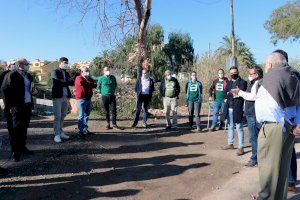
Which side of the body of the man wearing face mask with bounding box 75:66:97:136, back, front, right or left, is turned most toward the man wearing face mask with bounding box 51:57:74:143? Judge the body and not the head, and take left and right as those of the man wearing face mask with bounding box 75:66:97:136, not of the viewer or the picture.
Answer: right

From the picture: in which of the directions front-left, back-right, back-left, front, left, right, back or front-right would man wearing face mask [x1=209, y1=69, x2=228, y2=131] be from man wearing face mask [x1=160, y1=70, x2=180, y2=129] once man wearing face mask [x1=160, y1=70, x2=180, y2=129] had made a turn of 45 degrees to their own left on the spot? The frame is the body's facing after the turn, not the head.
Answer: front-left

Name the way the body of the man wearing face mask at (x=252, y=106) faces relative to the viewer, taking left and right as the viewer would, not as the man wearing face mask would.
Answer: facing to the left of the viewer

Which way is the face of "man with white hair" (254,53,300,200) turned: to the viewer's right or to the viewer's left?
to the viewer's left

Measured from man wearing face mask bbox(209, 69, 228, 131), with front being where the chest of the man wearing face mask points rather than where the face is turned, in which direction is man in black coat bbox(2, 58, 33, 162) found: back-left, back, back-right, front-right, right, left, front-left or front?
front-right

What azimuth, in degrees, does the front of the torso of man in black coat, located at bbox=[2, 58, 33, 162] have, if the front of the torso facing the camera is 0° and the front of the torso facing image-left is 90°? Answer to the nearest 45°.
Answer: approximately 315°

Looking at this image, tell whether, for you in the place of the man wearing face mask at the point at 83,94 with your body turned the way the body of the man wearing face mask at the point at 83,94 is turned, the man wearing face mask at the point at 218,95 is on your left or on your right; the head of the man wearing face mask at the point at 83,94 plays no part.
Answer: on your left

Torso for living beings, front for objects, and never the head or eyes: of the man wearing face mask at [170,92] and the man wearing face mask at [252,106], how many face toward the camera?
1

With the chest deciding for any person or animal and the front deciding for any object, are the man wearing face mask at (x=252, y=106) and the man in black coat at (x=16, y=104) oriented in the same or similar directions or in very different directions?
very different directions
